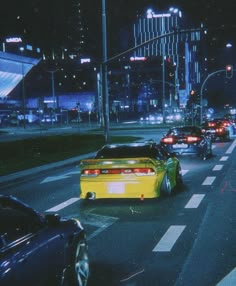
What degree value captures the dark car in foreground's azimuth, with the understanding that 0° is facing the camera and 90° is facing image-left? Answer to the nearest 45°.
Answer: approximately 225°

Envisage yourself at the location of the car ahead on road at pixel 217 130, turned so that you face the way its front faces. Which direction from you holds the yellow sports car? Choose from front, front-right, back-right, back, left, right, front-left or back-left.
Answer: back

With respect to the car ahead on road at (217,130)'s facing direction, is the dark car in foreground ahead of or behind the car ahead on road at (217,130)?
behind

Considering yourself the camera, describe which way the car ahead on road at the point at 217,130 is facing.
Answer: facing away from the viewer

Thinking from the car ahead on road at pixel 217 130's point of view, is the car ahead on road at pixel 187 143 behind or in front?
behind
